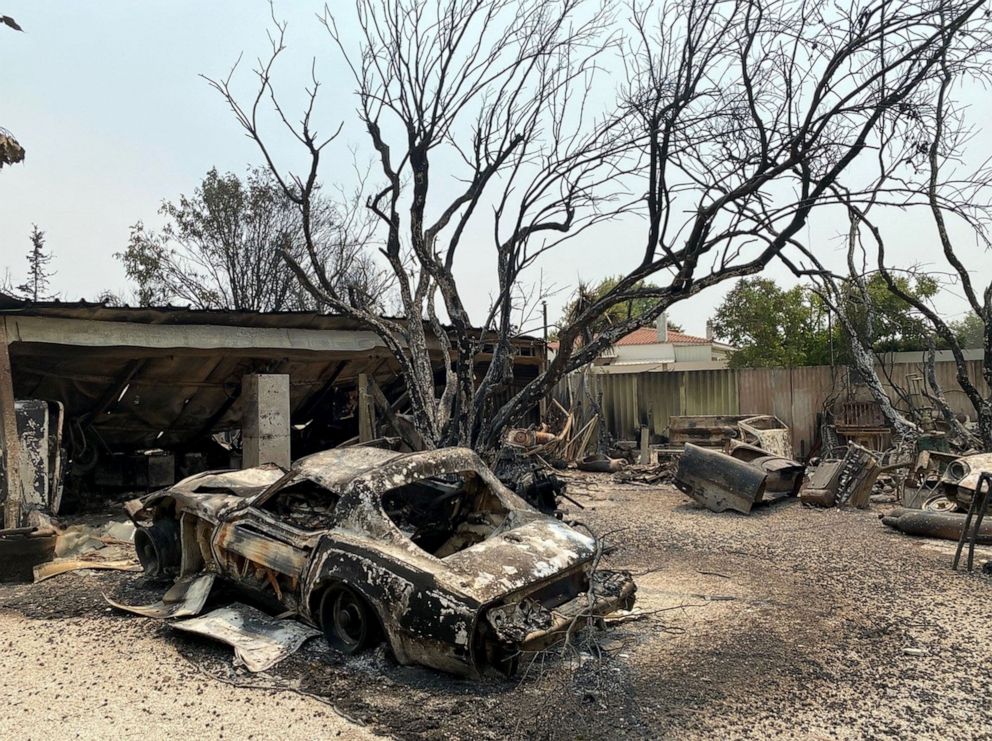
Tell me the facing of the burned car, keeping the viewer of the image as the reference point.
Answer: facing away from the viewer and to the left of the viewer

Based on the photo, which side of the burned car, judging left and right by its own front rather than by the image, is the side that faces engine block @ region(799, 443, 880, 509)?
right

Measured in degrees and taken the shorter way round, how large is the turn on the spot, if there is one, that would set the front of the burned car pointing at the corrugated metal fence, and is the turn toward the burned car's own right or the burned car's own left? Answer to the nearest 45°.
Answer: approximately 90° to the burned car's own right

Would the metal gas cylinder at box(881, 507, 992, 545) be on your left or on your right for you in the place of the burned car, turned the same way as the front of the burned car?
on your right

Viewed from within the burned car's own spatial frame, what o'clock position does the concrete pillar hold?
The concrete pillar is roughly at 1 o'clock from the burned car.

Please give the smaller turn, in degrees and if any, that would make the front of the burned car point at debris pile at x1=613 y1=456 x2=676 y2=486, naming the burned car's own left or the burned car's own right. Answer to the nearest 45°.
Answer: approximately 90° to the burned car's own right

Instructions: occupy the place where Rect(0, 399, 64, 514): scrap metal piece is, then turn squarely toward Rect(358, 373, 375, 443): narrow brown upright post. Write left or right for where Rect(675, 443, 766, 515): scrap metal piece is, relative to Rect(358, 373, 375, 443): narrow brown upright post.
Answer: right

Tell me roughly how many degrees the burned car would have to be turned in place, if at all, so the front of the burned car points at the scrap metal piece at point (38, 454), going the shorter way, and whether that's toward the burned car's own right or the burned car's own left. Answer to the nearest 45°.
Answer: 0° — it already faces it

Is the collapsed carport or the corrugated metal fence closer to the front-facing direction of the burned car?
the collapsed carport

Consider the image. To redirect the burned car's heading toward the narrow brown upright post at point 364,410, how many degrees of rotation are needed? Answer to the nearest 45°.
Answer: approximately 45° to its right

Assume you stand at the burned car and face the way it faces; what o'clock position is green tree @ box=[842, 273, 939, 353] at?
The green tree is roughly at 3 o'clock from the burned car.
